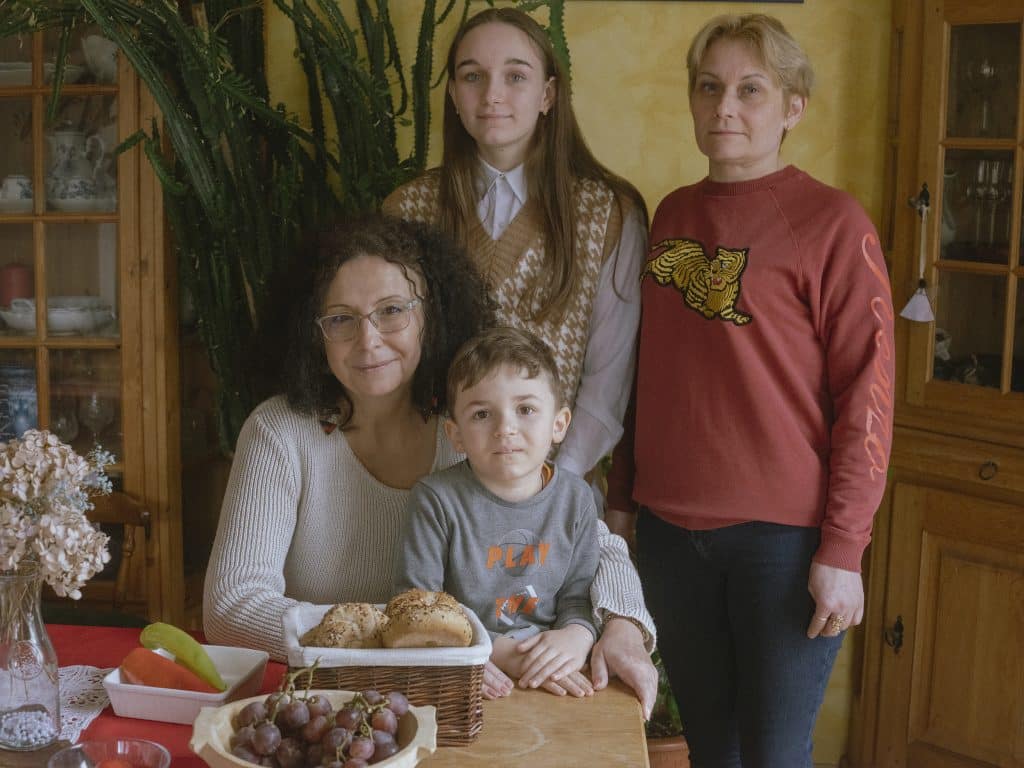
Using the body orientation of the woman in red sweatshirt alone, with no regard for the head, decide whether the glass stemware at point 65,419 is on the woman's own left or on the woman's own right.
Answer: on the woman's own right

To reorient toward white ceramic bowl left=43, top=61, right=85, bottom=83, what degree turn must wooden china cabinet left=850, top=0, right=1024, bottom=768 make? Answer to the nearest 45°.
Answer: approximately 45° to its right

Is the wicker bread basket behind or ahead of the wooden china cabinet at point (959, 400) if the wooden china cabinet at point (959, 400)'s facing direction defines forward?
ahead

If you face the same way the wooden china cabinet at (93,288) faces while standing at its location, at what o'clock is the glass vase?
The glass vase is roughly at 12 o'clock from the wooden china cabinet.

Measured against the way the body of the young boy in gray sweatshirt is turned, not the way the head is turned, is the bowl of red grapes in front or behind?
in front

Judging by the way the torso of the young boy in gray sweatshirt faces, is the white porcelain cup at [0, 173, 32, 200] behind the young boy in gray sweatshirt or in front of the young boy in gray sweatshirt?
behind

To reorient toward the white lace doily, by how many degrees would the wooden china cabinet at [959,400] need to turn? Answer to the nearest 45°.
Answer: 0° — it already faces it

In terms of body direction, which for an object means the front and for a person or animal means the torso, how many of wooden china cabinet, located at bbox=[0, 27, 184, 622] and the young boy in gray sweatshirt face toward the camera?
2
